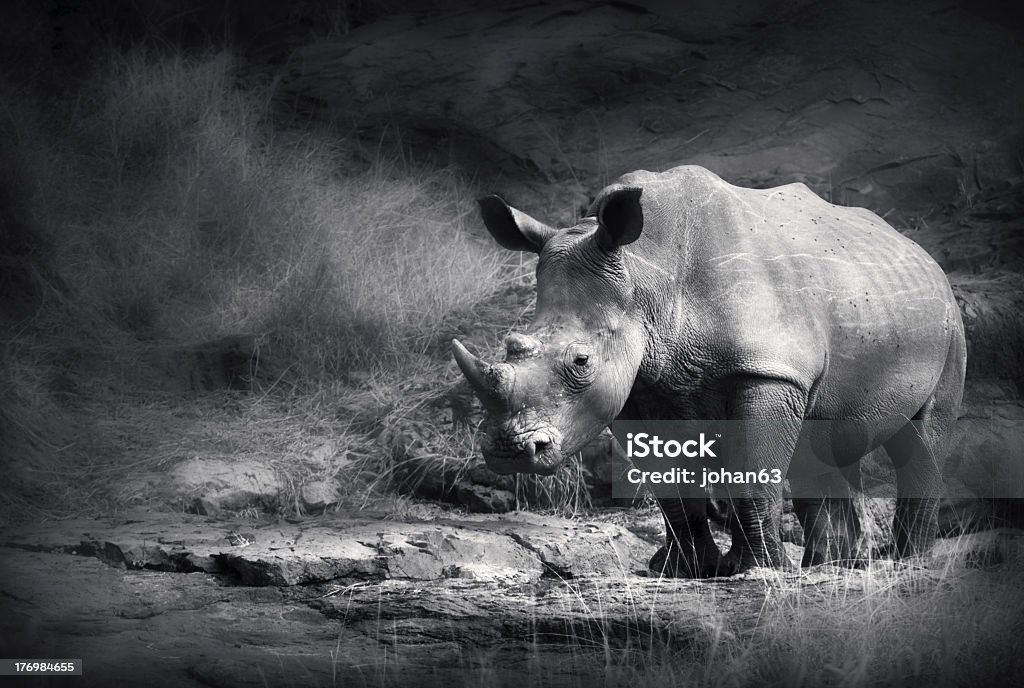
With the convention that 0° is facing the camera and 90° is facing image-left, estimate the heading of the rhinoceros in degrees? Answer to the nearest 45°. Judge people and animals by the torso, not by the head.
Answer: approximately 45°

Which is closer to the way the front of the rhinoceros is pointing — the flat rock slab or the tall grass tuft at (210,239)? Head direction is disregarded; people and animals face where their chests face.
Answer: the flat rock slab

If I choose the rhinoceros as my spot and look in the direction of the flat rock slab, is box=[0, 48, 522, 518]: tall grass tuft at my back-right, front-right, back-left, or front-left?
front-right

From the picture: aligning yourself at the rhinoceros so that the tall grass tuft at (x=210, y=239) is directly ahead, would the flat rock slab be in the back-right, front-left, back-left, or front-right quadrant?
front-left

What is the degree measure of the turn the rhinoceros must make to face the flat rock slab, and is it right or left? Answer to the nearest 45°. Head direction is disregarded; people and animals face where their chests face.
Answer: approximately 45° to its right

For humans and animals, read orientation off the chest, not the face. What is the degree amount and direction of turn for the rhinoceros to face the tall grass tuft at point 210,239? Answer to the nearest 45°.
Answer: approximately 90° to its right
